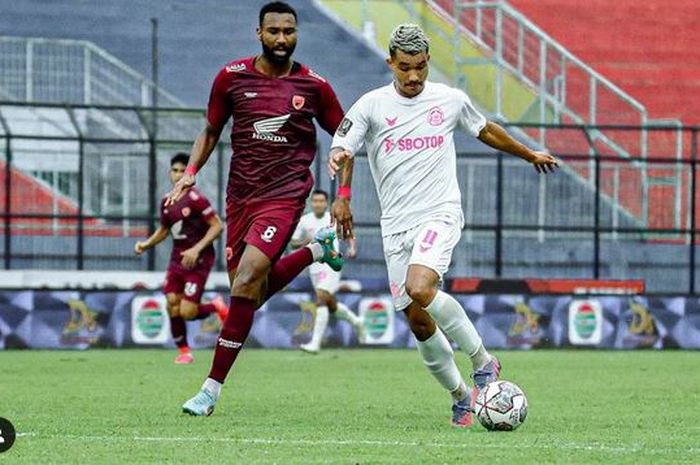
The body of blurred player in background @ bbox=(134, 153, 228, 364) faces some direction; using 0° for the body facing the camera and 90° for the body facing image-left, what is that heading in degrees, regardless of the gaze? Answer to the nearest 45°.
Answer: approximately 45°

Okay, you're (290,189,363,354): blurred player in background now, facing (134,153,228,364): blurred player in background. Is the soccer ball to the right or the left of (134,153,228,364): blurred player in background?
left

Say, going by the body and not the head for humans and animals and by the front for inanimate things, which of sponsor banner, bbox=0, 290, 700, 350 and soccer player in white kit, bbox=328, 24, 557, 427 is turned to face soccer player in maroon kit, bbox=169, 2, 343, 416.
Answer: the sponsor banner

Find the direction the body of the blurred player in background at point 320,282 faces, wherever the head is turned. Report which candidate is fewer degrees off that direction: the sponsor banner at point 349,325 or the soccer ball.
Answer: the soccer ball

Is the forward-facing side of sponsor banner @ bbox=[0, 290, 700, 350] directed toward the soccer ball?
yes

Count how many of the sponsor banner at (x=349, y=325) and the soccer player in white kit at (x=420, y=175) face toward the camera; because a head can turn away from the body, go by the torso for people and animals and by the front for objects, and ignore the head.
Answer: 2
